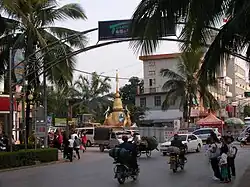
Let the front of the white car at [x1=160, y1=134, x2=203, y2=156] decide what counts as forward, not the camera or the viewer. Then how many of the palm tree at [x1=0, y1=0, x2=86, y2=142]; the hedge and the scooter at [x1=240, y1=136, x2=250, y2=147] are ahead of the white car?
2

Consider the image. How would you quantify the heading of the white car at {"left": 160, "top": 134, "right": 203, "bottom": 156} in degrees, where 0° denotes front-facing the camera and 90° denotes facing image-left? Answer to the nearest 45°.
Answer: approximately 45°

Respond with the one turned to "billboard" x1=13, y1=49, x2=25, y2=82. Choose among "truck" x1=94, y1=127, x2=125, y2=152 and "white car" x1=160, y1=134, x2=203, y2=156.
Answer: the white car

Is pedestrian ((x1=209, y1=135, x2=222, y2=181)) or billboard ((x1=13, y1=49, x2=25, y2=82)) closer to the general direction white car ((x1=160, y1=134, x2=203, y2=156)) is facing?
the billboard

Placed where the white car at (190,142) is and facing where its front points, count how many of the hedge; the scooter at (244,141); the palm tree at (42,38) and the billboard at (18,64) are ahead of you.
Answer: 3
